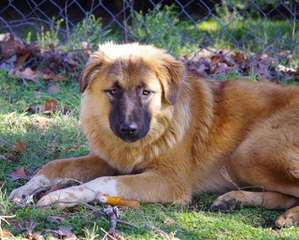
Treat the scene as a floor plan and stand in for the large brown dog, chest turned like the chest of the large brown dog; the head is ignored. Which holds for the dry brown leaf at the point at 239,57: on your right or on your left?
on your right

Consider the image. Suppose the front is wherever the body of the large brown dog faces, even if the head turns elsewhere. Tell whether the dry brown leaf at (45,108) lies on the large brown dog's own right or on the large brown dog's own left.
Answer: on the large brown dog's own right

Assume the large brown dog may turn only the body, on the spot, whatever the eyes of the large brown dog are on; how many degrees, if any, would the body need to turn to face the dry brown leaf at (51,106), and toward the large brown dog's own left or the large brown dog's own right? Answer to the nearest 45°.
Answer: approximately 45° to the large brown dog's own right

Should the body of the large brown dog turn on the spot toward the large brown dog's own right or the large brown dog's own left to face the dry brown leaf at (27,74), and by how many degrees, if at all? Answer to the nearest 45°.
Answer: approximately 45° to the large brown dog's own right

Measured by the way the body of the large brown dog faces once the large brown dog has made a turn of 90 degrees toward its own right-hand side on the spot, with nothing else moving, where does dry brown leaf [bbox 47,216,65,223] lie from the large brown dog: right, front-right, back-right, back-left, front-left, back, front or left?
back-left

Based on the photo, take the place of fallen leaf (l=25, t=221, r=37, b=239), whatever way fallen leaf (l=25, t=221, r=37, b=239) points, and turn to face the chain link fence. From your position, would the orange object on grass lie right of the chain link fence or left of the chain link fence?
right

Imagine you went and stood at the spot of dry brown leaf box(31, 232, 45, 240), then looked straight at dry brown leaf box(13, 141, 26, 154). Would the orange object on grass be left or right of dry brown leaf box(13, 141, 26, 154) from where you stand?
right

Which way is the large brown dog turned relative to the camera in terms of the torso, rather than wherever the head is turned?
to the viewer's left

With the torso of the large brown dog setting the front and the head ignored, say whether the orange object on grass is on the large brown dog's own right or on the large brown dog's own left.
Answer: on the large brown dog's own left

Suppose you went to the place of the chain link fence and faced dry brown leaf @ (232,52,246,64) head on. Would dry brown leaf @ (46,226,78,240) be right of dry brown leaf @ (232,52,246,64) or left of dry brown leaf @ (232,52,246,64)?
right

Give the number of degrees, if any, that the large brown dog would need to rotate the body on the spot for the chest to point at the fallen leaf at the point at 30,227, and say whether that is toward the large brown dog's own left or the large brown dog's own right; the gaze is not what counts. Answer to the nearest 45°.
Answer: approximately 45° to the large brown dog's own left

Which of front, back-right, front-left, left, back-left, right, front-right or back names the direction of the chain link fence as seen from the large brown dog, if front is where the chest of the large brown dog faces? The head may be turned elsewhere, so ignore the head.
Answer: right

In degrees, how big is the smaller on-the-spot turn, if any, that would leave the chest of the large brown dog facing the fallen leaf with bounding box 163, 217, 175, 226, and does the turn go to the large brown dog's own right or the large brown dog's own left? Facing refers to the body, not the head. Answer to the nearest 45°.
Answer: approximately 90° to the large brown dog's own left

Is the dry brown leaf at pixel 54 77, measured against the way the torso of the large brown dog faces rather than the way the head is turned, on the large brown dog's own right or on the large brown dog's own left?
on the large brown dog's own right

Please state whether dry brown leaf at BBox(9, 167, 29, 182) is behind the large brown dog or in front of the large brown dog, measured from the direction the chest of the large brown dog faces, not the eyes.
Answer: in front
